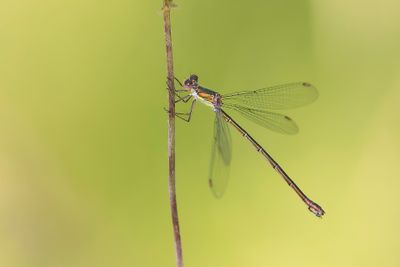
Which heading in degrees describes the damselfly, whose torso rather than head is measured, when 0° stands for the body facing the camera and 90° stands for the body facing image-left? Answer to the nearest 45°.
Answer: approximately 90°
